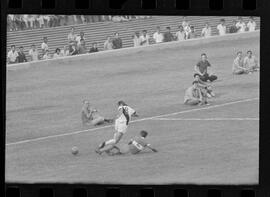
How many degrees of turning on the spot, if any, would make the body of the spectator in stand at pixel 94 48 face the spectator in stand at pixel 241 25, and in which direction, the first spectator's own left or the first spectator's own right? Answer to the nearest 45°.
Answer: approximately 90° to the first spectator's own left

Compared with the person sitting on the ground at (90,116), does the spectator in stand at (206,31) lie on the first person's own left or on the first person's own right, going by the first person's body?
on the first person's own left

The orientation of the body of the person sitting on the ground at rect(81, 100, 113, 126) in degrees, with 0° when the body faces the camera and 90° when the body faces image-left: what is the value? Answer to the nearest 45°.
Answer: approximately 315°

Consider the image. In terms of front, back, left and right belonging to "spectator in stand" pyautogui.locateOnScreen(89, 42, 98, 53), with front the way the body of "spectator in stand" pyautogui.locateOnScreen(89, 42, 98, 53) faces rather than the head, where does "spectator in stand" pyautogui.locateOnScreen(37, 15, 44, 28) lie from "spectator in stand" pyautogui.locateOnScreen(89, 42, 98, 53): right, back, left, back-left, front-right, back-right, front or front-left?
right

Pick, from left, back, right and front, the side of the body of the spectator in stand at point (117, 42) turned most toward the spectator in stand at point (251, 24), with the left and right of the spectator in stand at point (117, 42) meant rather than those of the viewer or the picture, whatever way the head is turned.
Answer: left
